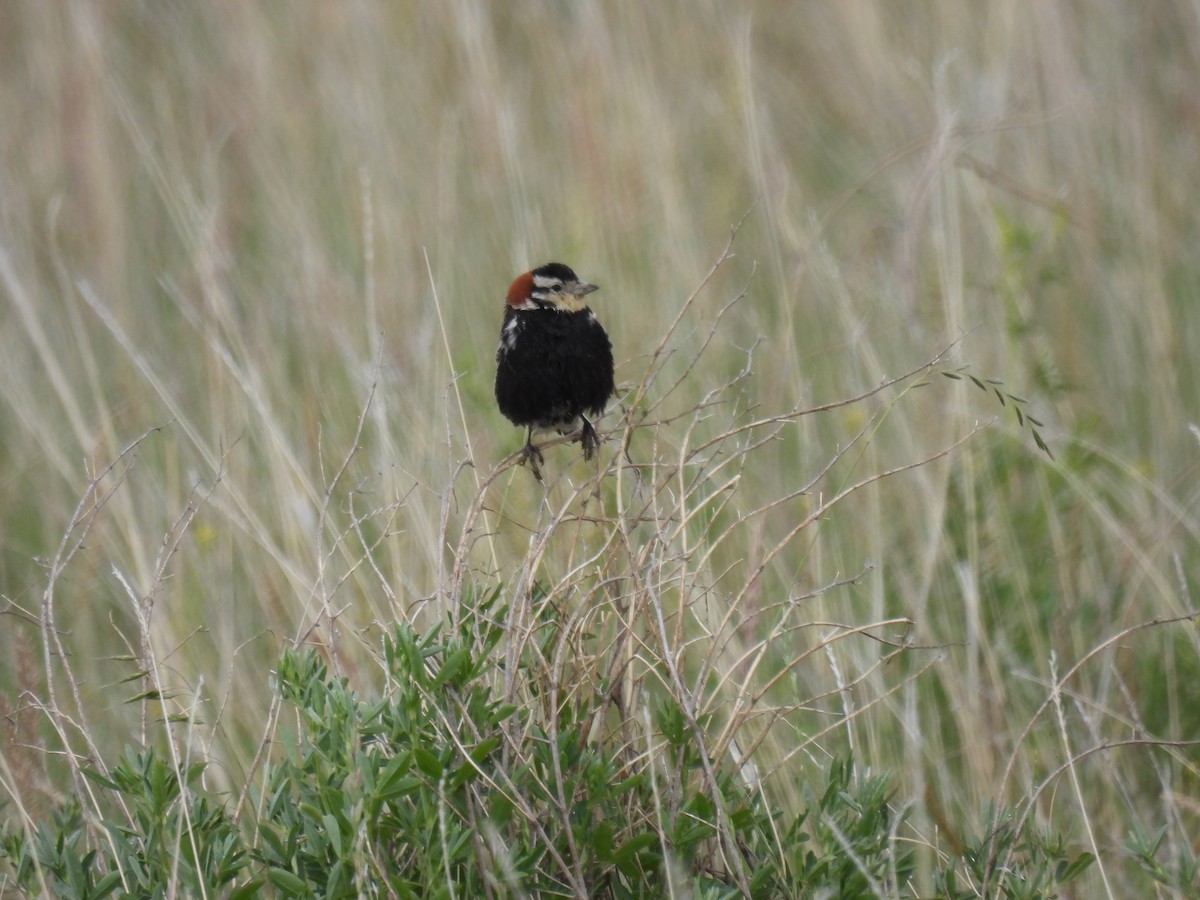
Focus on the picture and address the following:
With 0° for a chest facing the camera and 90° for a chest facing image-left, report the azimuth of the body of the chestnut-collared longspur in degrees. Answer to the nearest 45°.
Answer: approximately 0°

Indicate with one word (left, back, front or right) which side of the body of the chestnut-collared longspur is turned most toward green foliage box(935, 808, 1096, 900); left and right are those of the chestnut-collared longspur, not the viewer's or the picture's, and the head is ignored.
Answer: left

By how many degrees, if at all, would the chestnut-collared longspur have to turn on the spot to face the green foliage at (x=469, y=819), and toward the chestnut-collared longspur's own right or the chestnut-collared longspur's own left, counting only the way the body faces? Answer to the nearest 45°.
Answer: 0° — it already faces it
